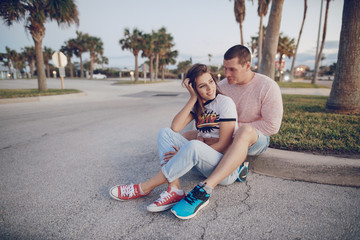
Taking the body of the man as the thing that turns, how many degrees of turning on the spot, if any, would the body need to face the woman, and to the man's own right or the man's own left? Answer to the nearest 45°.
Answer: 0° — they already face them

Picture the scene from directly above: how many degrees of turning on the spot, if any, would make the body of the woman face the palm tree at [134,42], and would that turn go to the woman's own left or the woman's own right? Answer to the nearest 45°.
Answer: approximately 135° to the woman's own right

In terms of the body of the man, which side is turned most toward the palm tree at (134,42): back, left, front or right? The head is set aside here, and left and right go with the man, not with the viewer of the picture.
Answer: right

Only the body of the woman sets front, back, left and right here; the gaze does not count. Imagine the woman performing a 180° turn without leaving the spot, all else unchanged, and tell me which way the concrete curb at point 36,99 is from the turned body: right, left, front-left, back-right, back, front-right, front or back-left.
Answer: left

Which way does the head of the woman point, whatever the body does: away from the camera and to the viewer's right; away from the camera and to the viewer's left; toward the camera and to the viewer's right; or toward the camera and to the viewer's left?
toward the camera and to the viewer's right

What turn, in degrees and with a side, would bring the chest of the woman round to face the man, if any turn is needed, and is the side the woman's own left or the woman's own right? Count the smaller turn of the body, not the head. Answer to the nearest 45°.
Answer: approximately 180°

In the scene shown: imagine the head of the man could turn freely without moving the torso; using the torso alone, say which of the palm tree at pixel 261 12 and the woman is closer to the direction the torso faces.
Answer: the woman

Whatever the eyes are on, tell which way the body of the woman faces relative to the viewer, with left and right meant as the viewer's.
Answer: facing the viewer and to the left of the viewer

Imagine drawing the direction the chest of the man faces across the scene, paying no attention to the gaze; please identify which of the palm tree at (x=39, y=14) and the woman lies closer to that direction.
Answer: the woman

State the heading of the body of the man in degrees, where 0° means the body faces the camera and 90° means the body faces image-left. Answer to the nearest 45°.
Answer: approximately 45°

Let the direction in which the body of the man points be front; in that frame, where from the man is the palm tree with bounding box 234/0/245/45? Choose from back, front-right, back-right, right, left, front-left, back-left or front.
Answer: back-right

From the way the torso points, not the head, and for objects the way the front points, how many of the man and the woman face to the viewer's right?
0
